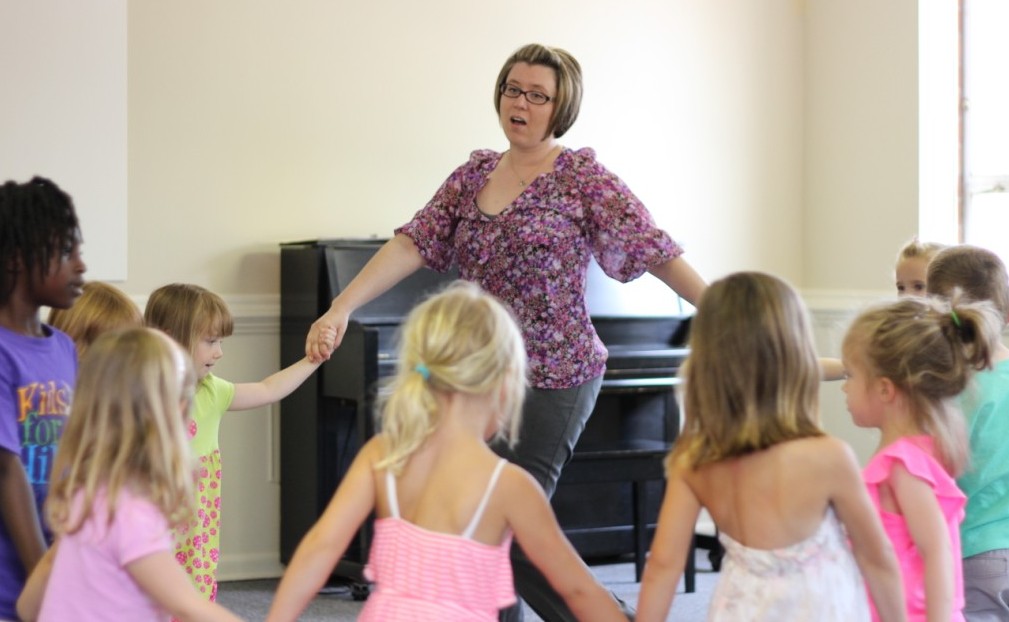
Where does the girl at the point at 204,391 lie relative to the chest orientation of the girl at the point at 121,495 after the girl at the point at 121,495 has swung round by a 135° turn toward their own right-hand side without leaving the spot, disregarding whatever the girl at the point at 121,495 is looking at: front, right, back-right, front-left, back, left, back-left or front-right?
back

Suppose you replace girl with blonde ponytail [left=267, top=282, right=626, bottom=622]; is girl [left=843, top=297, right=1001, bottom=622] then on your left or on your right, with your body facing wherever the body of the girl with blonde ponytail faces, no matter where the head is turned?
on your right

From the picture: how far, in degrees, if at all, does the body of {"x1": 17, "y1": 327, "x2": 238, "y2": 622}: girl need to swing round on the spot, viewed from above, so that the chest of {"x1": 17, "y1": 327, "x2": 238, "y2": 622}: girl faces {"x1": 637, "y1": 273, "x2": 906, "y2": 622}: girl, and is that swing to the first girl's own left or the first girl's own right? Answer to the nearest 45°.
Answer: approximately 45° to the first girl's own right

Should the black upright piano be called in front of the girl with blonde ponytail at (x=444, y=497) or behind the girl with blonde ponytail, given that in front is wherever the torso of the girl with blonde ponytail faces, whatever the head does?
in front

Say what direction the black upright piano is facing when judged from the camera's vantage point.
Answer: facing the viewer and to the right of the viewer

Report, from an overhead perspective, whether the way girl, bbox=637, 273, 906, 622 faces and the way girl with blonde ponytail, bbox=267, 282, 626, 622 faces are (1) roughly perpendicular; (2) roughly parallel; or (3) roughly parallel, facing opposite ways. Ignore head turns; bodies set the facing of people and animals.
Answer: roughly parallel

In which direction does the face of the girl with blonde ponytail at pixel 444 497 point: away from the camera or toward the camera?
away from the camera

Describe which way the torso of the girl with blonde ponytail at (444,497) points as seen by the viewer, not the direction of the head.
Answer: away from the camera

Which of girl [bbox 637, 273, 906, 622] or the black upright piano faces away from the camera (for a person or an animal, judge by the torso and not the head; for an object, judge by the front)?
the girl

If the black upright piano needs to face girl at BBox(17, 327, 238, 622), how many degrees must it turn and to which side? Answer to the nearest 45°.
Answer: approximately 45° to its right

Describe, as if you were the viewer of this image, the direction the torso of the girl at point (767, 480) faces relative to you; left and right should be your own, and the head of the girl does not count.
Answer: facing away from the viewer

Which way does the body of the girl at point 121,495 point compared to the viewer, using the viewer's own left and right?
facing away from the viewer and to the right of the viewer

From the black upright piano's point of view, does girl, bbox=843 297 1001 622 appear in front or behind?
in front

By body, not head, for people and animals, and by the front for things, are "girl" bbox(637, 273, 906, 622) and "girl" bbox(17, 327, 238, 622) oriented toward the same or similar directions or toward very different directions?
same or similar directions
